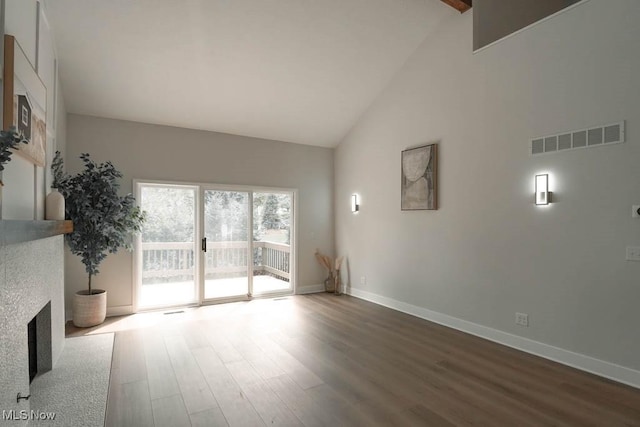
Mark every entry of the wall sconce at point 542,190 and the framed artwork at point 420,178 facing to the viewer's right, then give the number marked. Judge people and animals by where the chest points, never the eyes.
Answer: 0

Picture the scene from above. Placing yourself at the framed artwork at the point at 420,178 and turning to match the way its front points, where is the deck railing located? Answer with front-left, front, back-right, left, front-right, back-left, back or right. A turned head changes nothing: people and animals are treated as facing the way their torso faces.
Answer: front-right

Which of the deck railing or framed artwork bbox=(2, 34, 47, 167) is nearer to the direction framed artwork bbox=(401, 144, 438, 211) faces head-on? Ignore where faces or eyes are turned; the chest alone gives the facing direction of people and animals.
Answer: the framed artwork

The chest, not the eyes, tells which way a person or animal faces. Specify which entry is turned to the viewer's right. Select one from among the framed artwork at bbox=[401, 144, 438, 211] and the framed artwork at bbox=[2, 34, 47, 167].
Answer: the framed artwork at bbox=[2, 34, 47, 167]

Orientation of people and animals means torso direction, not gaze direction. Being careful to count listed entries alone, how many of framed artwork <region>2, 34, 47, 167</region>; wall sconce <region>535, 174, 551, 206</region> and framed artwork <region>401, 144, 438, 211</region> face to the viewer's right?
1

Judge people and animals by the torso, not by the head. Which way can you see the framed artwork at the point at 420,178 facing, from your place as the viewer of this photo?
facing the viewer and to the left of the viewer

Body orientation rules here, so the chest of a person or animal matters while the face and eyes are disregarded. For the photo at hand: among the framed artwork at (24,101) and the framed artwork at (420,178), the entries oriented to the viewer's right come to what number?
1

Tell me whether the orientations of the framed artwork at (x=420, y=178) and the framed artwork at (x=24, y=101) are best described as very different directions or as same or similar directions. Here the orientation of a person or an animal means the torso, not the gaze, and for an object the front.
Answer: very different directions

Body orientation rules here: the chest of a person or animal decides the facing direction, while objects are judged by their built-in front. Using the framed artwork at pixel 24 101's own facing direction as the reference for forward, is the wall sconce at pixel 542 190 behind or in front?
in front

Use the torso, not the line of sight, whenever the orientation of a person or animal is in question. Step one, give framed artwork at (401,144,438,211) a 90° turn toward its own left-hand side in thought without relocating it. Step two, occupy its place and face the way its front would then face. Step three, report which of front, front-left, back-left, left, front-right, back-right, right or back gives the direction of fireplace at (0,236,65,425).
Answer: right

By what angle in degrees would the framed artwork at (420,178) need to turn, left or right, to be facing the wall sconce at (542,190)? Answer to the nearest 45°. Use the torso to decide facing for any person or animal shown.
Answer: approximately 90° to its left

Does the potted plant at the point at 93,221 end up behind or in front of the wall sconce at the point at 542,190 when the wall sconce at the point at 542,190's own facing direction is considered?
in front

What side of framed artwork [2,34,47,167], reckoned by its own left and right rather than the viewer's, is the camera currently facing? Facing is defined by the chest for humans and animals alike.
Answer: right

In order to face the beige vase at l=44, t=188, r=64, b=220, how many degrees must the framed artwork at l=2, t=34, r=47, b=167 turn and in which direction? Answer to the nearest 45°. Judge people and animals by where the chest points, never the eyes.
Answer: approximately 90° to its left
